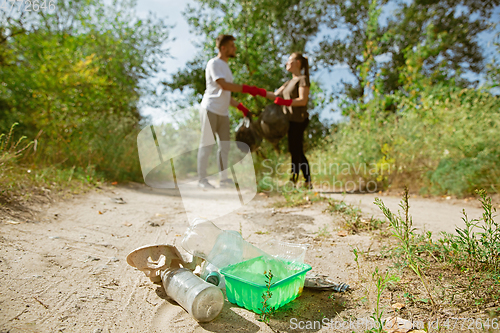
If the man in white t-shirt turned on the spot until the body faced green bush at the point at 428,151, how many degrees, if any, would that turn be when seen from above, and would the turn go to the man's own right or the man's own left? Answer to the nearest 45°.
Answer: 0° — they already face it

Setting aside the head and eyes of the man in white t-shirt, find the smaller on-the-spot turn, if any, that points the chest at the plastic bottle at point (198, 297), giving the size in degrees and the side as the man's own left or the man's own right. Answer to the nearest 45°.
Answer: approximately 90° to the man's own right

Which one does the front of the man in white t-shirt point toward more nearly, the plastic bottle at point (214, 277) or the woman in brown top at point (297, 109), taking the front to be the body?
the woman in brown top

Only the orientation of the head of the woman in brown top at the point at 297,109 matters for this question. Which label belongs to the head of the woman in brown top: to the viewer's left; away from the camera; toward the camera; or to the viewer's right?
to the viewer's left

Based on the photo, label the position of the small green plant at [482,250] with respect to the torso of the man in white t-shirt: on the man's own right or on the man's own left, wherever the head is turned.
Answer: on the man's own right

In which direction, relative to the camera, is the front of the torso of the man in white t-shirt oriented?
to the viewer's right

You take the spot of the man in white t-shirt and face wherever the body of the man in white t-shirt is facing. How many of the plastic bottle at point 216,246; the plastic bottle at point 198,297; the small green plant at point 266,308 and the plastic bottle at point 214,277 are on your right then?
4

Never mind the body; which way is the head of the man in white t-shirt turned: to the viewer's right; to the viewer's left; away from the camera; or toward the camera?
to the viewer's right

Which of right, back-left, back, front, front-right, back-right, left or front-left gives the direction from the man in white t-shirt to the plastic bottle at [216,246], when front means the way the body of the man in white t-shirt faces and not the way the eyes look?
right

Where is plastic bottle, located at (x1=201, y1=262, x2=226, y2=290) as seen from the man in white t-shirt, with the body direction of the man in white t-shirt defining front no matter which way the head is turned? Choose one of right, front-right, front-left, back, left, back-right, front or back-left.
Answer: right

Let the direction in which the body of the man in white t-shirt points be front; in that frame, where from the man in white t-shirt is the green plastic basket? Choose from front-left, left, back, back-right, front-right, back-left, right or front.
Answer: right

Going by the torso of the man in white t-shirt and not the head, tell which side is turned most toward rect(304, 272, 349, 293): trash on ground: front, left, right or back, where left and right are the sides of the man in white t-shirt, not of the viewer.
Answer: right
